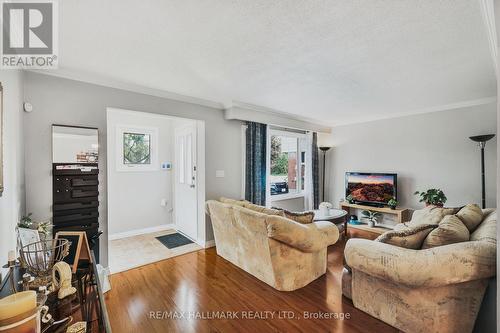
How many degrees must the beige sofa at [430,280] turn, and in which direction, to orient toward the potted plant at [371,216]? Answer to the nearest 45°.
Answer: approximately 45° to its right

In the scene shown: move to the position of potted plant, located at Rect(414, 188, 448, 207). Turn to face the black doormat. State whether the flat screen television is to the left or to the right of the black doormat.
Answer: right

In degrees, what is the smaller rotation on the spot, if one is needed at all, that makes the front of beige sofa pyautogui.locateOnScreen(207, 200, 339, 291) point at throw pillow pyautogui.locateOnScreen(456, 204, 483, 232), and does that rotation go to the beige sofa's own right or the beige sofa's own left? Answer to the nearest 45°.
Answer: approximately 45° to the beige sofa's own right

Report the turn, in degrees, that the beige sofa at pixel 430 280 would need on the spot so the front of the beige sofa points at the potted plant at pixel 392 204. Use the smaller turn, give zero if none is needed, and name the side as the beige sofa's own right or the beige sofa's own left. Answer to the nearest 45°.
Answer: approximately 45° to the beige sofa's own right

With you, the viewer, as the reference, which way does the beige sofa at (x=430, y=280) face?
facing away from the viewer and to the left of the viewer

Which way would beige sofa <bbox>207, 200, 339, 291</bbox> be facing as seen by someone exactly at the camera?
facing away from the viewer and to the right of the viewer

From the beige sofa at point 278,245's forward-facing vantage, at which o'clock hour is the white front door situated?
The white front door is roughly at 9 o'clock from the beige sofa.

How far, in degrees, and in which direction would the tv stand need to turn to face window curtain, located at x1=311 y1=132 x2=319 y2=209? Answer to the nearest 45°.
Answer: approximately 45° to its right
